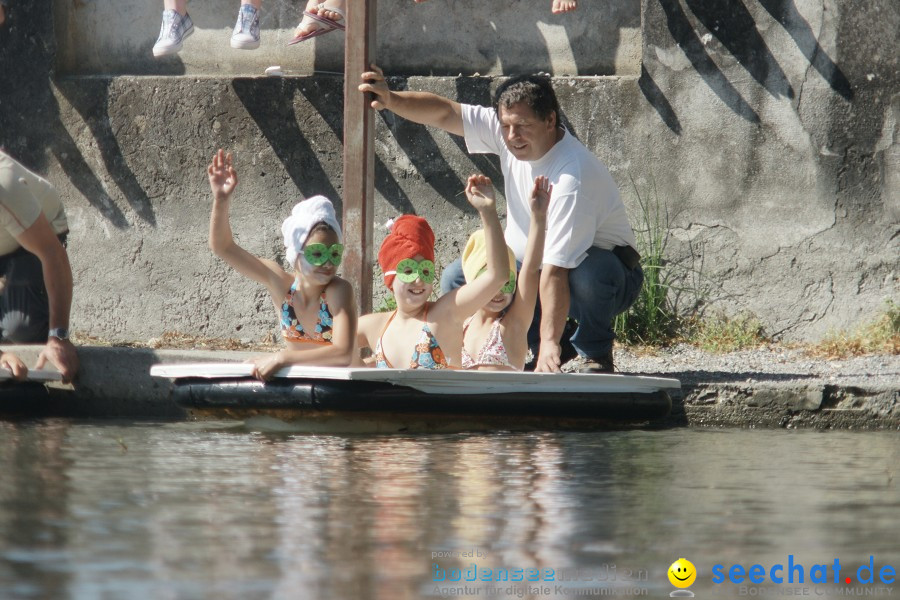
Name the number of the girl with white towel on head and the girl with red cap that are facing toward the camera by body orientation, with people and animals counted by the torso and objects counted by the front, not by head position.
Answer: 2

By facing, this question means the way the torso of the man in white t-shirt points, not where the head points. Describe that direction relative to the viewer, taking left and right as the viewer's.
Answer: facing the viewer and to the left of the viewer

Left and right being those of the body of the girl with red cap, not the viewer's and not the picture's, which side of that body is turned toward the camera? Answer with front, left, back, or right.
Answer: front

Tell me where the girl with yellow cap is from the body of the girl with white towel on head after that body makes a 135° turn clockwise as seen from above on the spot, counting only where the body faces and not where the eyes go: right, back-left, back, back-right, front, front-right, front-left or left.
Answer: back-right

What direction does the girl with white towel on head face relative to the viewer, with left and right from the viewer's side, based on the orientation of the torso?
facing the viewer

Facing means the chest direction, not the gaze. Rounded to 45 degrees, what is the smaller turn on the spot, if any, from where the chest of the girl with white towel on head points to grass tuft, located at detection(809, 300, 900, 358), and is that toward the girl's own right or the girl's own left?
approximately 90° to the girl's own left

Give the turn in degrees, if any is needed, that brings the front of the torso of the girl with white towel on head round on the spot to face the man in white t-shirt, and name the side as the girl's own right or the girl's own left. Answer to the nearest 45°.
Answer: approximately 90° to the girl's own left

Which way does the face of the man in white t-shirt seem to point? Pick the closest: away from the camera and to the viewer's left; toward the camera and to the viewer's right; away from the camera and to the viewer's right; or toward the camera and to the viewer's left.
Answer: toward the camera and to the viewer's left

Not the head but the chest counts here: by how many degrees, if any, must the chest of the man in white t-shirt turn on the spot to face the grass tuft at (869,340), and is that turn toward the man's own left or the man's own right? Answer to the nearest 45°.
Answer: approximately 180°
